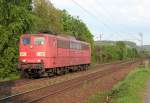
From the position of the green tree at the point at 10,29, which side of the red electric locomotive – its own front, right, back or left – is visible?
right

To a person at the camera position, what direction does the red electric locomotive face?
facing the viewer and to the left of the viewer
